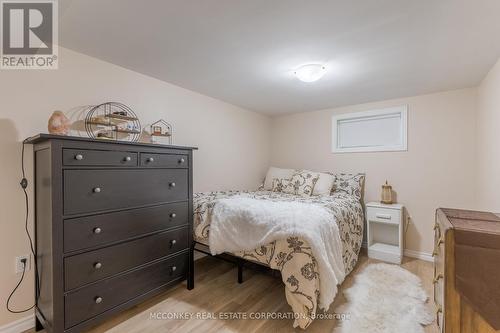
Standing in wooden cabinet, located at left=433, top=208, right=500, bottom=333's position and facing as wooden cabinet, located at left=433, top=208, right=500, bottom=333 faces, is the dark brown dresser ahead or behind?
ahead

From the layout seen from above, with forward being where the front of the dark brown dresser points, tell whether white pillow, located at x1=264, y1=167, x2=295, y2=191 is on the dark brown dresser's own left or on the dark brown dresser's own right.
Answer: on the dark brown dresser's own left

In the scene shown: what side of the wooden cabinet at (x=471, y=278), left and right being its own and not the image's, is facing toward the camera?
left

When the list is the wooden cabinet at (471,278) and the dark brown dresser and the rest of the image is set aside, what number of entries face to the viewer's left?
1
